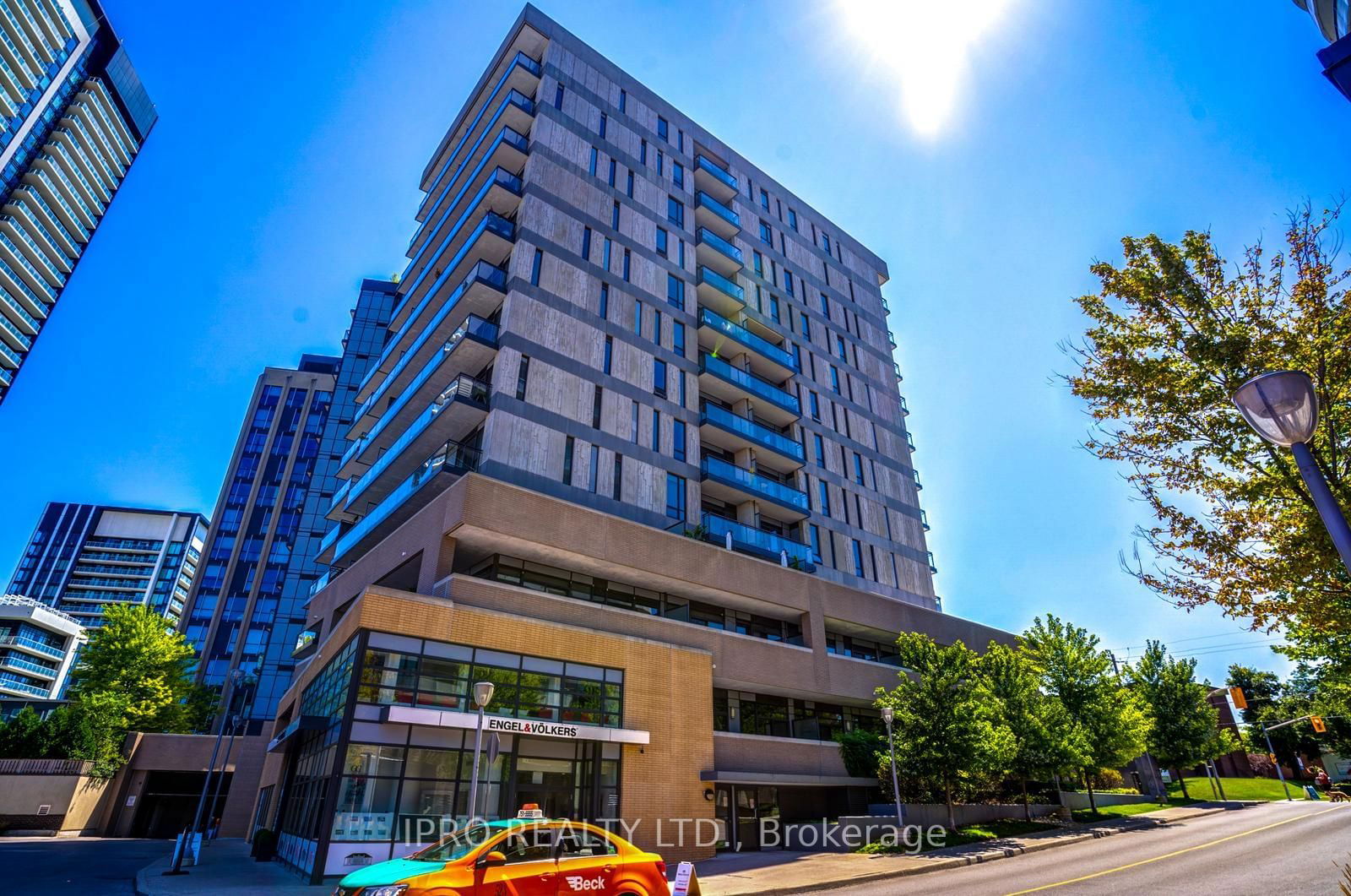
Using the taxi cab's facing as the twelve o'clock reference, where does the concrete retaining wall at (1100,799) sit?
The concrete retaining wall is roughly at 6 o'clock from the taxi cab.

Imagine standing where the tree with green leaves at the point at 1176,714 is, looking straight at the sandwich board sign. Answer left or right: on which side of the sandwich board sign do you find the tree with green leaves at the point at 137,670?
right

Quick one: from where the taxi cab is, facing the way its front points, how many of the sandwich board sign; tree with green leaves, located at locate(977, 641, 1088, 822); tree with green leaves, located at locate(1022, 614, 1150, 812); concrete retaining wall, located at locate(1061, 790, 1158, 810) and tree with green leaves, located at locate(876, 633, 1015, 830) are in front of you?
0

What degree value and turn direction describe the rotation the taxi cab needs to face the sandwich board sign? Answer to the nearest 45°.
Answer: approximately 180°

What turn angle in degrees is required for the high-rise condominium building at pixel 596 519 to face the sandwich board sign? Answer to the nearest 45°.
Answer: approximately 45° to its right

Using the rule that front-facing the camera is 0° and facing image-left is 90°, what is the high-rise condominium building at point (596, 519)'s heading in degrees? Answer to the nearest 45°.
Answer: approximately 315°

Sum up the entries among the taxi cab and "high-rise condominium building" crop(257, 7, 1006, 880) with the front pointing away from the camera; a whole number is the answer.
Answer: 0

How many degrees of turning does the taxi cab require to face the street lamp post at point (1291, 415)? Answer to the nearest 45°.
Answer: approximately 90° to its left

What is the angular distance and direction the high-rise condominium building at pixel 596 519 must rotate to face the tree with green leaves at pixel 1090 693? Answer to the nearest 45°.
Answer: approximately 45° to its left

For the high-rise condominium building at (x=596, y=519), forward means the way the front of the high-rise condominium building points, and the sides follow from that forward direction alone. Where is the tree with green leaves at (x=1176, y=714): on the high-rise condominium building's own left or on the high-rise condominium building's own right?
on the high-rise condominium building's own left

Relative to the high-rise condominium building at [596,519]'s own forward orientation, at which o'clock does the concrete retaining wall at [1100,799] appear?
The concrete retaining wall is roughly at 10 o'clock from the high-rise condominium building.

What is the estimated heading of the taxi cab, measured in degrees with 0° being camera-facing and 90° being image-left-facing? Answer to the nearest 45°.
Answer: approximately 45°

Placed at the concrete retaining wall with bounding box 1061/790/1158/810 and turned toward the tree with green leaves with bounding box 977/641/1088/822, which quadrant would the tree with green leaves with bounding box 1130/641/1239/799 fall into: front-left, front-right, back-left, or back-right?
back-left

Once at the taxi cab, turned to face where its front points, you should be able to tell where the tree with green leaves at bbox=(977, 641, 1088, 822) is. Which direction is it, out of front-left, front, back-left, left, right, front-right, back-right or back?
back

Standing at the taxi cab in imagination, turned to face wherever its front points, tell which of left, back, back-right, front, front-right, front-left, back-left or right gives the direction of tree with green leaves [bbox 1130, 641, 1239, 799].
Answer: back

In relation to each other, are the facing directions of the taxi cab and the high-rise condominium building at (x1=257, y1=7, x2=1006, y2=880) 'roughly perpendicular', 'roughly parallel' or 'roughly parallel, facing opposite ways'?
roughly perpendicular
